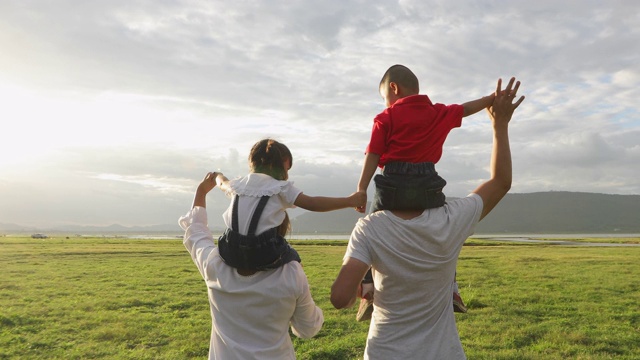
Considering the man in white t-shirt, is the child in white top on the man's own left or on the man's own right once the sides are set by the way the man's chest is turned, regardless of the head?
on the man's own left

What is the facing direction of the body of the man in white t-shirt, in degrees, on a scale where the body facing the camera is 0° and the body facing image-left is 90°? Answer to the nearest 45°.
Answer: approximately 180°

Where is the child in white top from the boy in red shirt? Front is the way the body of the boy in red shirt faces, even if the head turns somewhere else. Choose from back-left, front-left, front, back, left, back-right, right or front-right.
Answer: left

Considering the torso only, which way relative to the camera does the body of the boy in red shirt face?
away from the camera
